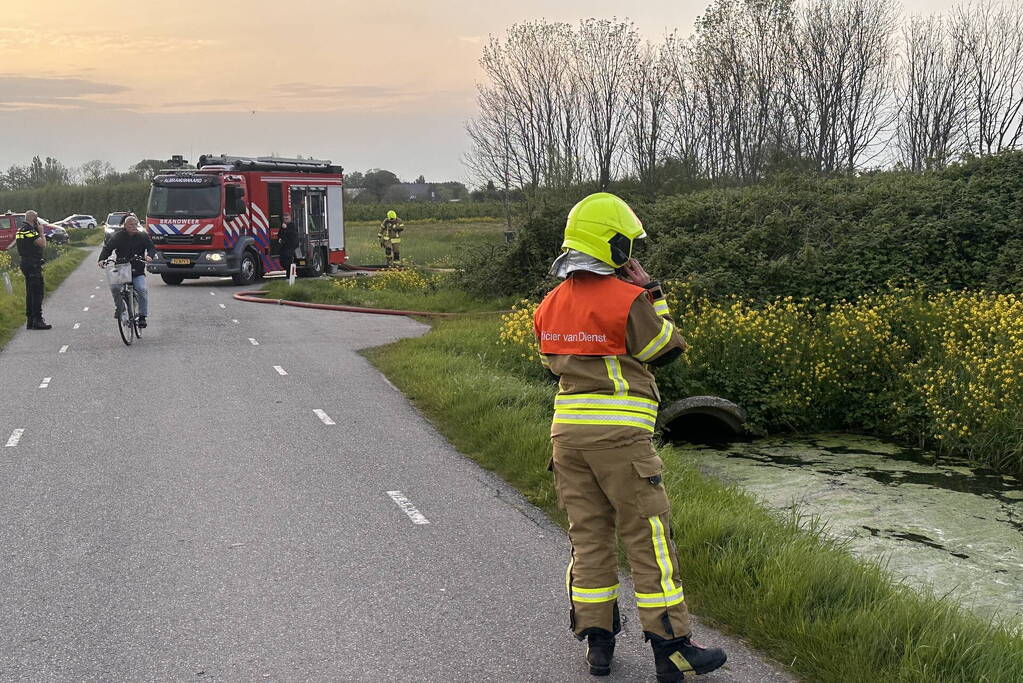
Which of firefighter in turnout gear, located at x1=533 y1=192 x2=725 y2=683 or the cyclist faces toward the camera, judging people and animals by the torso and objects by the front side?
the cyclist

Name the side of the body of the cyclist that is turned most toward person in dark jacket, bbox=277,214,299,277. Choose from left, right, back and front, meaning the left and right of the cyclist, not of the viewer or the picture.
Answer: back

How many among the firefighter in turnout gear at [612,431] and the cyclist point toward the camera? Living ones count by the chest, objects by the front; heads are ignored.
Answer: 1

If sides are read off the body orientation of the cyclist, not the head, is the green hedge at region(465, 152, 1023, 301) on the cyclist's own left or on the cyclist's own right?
on the cyclist's own left

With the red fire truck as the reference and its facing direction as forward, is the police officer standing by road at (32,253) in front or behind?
in front

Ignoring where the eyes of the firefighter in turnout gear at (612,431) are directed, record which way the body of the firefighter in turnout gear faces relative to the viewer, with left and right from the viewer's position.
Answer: facing away from the viewer and to the right of the viewer

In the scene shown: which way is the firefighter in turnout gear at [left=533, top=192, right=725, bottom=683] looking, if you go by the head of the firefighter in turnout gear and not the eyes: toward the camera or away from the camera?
away from the camera

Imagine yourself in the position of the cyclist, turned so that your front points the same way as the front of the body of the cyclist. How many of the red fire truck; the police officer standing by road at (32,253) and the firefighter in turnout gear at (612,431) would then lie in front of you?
1

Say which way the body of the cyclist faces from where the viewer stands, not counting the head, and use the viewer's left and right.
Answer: facing the viewer

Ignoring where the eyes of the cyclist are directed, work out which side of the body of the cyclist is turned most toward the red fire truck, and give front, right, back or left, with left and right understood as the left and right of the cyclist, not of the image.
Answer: back

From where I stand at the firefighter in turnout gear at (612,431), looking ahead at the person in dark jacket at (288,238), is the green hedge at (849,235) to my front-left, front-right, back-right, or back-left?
front-right

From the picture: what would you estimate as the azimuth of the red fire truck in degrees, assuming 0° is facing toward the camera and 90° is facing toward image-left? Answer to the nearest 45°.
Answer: approximately 45°

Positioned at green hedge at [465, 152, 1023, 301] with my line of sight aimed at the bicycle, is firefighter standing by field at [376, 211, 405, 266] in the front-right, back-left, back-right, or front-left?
front-right

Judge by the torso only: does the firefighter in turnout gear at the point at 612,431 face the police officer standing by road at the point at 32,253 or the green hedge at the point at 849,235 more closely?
the green hedge

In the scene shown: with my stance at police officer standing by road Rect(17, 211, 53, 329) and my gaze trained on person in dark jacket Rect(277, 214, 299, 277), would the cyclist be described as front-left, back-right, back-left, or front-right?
back-right

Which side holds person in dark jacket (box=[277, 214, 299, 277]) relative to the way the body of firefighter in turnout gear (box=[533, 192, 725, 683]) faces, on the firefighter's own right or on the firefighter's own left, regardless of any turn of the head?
on the firefighter's own left

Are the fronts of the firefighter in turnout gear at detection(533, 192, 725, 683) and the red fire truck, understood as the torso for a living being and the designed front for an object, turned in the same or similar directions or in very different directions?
very different directions
